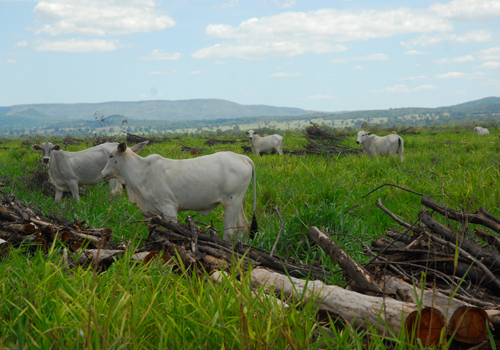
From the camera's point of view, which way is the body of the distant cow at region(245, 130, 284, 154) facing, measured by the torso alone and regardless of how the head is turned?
to the viewer's left

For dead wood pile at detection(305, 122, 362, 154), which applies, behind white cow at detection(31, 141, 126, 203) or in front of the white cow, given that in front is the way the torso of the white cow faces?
behind

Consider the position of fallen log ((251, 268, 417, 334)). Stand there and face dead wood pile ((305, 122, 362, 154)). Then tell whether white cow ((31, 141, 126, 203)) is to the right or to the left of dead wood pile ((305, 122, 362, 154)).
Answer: left

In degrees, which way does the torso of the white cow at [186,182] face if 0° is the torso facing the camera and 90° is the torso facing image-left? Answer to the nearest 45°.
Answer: approximately 90°

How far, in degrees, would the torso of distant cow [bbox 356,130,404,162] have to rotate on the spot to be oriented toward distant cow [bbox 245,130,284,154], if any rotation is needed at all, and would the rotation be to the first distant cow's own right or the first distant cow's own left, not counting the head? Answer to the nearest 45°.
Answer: approximately 45° to the first distant cow's own right

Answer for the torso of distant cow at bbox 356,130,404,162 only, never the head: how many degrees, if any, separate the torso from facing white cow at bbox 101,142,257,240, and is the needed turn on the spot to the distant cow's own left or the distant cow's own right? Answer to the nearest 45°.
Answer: approximately 90° to the distant cow's own left

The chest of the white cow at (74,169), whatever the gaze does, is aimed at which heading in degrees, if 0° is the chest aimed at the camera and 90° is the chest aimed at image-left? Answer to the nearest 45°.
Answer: approximately 45°

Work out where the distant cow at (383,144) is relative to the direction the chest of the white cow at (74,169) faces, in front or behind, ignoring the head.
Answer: behind

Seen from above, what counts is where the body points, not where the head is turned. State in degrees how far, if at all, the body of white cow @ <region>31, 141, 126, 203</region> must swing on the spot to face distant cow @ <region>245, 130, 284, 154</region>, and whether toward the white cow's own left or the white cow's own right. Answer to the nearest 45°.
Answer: approximately 180°

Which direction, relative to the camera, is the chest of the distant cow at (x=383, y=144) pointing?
to the viewer's left
